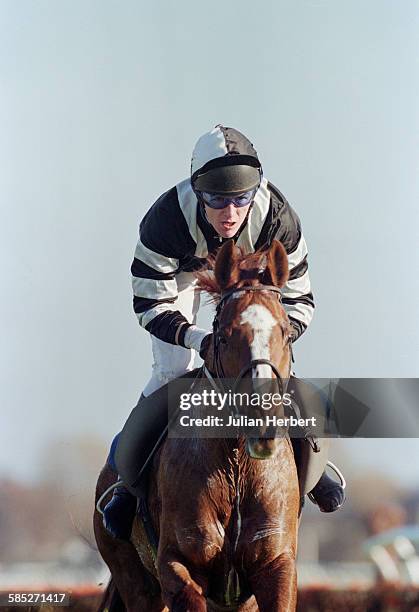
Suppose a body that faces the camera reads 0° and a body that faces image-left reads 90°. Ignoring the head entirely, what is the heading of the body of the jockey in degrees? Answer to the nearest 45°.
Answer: approximately 0°
